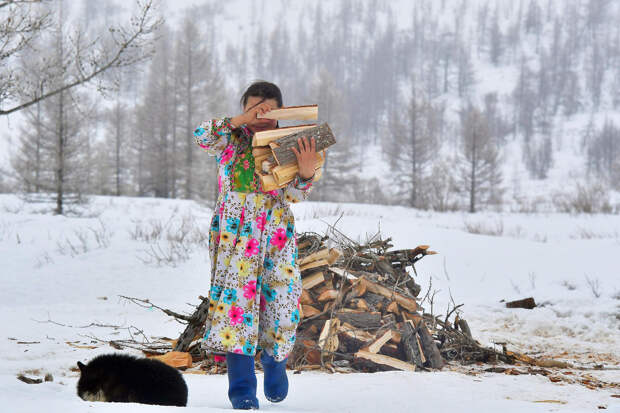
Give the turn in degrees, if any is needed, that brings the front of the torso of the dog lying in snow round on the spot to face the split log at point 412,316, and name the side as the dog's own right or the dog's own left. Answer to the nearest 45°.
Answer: approximately 135° to the dog's own right

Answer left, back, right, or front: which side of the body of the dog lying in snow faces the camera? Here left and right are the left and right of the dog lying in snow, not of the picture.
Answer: left

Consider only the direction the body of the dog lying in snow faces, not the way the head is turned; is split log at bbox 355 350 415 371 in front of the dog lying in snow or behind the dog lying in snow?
behind

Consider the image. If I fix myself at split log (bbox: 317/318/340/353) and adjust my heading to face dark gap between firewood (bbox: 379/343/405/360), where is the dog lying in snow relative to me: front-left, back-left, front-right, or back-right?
back-right

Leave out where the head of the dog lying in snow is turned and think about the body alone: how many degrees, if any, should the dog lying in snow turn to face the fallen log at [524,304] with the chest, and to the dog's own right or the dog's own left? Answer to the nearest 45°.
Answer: approximately 135° to the dog's own right

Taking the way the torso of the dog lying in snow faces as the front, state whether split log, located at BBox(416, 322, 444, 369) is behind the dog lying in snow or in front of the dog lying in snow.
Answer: behind

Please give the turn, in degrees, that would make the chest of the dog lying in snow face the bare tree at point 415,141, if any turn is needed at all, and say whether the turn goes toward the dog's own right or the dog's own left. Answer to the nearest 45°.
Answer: approximately 135° to the dog's own right

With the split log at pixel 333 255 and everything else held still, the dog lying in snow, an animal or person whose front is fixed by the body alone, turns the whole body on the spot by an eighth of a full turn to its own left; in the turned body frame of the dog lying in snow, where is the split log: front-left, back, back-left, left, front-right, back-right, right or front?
back

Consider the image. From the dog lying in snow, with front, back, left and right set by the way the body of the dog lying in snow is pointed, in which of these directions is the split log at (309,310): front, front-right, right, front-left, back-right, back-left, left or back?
back-right

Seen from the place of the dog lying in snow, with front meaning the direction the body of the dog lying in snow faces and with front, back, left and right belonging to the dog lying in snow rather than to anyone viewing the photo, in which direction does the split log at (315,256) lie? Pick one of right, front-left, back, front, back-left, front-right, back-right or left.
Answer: back-right
